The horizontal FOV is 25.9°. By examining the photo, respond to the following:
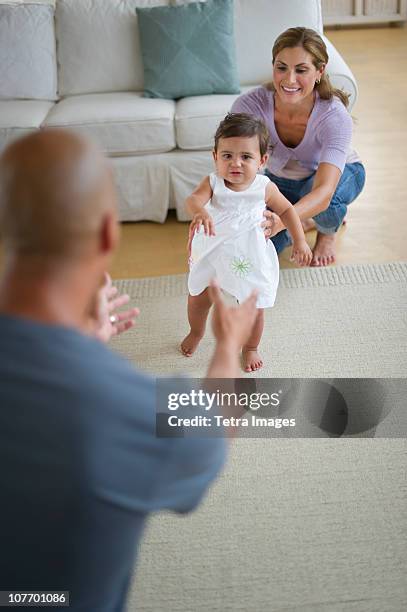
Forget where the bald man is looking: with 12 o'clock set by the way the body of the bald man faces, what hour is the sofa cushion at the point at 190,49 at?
The sofa cushion is roughly at 11 o'clock from the bald man.

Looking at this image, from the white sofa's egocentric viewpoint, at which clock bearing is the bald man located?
The bald man is roughly at 12 o'clock from the white sofa.

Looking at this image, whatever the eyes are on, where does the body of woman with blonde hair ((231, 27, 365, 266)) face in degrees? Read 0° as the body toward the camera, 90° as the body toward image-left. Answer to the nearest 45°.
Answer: approximately 45°

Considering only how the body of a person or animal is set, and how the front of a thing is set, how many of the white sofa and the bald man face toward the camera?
1

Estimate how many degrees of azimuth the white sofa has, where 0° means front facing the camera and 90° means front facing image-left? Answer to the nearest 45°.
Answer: approximately 0°

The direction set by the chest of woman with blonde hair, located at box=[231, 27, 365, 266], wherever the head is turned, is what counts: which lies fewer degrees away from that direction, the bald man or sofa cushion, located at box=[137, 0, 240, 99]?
the bald man

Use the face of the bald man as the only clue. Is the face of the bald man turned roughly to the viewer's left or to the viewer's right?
to the viewer's right

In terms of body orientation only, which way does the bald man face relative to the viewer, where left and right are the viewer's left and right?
facing away from the viewer and to the right of the viewer

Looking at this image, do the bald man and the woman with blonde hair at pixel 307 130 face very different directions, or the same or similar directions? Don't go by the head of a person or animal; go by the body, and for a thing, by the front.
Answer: very different directions
